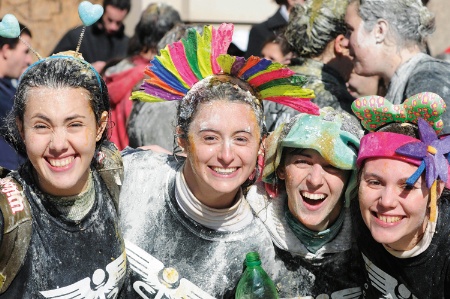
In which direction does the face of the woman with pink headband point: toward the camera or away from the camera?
toward the camera

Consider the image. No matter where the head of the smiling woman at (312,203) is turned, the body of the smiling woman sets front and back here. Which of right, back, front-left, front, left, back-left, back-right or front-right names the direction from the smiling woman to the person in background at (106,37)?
back-right

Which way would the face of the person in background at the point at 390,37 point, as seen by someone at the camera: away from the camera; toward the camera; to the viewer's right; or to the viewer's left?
to the viewer's left

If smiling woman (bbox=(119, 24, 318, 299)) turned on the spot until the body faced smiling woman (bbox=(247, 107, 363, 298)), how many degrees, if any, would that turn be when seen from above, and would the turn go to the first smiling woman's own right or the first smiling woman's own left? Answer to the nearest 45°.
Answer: approximately 90° to the first smiling woman's own left

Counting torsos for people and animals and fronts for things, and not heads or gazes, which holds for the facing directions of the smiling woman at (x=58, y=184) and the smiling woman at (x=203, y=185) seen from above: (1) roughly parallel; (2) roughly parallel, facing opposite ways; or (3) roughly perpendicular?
roughly parallel

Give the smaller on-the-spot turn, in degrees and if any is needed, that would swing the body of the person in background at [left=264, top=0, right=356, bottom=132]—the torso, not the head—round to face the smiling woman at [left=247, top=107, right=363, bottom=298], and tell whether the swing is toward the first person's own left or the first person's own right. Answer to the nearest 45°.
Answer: approximately 135° to the first person's own right

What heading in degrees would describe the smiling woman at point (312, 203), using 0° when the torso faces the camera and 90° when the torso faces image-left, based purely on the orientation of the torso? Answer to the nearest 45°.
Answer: approximately 0°

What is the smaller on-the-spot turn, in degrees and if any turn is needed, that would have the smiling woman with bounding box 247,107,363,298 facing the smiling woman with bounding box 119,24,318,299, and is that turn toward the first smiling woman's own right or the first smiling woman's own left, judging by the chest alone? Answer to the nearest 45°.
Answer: approximately 90° to the first smiling woman's own right

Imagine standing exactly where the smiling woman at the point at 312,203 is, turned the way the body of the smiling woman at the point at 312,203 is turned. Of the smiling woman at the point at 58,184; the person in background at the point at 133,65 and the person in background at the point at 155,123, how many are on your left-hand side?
0

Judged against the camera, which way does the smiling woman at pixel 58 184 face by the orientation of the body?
toward the camera

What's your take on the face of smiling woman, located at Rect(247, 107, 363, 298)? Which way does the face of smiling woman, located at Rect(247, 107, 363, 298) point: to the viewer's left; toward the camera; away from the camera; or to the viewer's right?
toward the camera

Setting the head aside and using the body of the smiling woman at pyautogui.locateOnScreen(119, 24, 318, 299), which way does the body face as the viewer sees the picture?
toward the camera

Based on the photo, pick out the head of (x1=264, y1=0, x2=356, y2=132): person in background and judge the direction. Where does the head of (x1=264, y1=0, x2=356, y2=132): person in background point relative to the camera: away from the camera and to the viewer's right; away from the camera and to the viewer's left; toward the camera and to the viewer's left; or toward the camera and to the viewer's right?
away from the camera and to the viewer's right

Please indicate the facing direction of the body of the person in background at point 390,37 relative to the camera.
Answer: to the viewer's left
